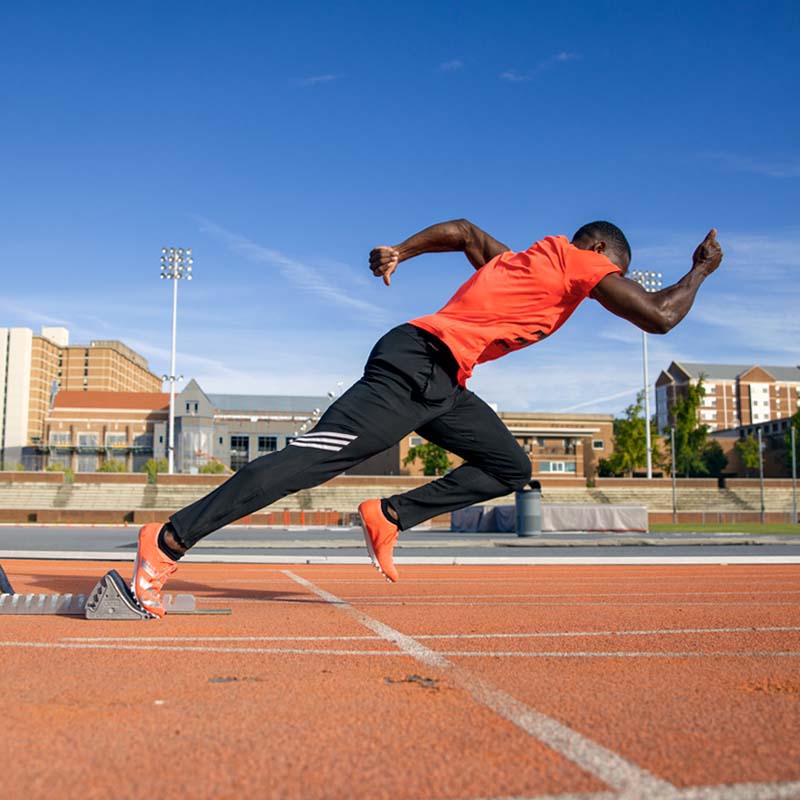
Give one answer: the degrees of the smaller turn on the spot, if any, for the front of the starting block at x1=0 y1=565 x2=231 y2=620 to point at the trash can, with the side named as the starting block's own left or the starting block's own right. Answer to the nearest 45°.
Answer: approximately 45° to the starting block's own left

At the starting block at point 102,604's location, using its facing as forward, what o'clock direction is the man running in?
The man running is roughly at 1 o'clock from the starting block.

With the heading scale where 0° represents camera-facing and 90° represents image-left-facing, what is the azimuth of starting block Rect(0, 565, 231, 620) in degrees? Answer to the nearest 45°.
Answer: approximately 270°
